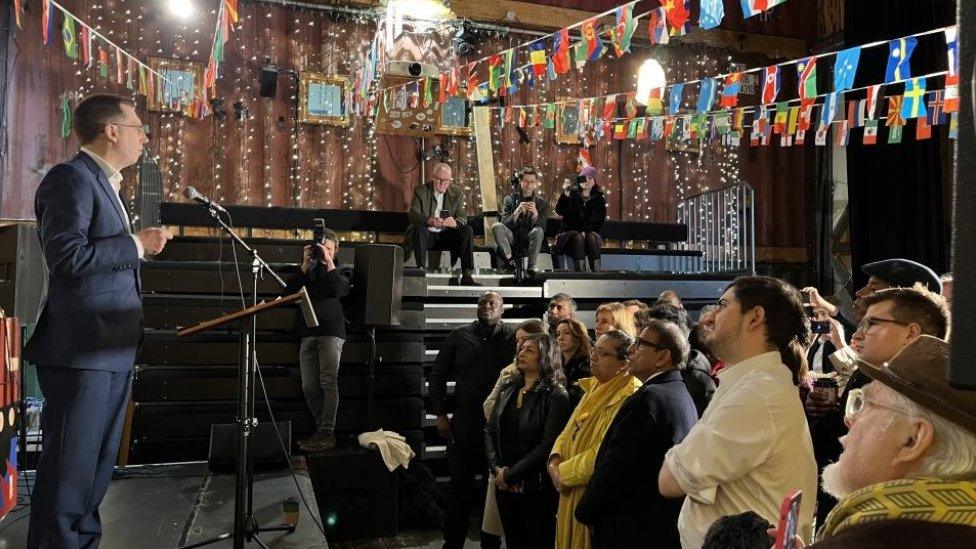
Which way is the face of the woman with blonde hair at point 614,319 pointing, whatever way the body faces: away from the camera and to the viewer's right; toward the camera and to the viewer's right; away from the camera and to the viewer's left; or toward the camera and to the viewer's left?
toward the camera and to the viewer's left

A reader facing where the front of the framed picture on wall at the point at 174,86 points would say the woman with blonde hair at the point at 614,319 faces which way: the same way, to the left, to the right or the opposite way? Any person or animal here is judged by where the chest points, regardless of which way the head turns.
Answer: to the right

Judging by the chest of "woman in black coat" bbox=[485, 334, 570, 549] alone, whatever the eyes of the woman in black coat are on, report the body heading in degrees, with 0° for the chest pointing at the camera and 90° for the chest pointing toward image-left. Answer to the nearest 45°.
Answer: approximately 45°

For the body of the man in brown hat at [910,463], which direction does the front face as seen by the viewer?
to the viewer's left

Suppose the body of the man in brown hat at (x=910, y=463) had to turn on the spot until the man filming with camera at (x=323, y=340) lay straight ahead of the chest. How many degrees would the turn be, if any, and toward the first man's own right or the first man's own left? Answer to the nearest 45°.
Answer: approximately 45° to the first man's own right

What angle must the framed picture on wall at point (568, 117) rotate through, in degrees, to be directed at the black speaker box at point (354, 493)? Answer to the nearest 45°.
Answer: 0° — it already faces it

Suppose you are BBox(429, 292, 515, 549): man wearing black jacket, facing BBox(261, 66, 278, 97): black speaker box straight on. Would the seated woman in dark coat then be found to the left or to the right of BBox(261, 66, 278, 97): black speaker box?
right

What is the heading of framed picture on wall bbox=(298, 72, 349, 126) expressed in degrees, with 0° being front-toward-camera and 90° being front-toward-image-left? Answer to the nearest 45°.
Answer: approximately 0°
